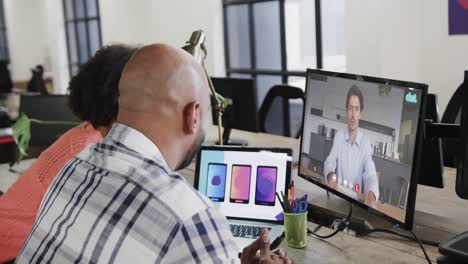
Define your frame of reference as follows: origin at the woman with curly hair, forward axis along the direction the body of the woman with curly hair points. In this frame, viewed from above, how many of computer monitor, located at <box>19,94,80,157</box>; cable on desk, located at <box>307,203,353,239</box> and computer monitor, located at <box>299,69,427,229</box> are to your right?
2

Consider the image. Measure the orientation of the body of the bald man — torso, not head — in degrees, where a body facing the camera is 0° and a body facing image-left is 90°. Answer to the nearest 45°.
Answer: approximately 225°

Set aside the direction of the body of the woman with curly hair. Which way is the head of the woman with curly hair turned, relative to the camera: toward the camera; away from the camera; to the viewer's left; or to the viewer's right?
away from the camera

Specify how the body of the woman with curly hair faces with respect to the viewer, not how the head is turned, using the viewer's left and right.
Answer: facing away from the viewer and to the right of the viewer

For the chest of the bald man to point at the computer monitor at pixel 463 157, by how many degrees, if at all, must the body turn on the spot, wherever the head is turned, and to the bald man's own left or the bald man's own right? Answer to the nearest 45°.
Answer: approximately 45° to the bald man's own right

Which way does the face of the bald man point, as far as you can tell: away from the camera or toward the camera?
away from the camera

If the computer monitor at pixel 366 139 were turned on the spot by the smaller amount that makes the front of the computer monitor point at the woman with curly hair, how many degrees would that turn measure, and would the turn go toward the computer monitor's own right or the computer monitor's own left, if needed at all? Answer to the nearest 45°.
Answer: approximately 45° to the computer monitor's own right

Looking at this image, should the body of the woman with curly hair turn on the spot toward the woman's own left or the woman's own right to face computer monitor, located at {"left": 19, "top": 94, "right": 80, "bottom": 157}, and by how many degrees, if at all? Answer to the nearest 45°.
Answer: approximately 45° to the woman's own left

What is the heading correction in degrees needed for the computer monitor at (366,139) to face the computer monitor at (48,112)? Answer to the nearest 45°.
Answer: approximately 90° to its right

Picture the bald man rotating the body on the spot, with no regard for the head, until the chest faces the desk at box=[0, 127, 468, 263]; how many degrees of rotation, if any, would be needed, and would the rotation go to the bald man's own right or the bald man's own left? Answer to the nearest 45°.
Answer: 0° — they already face it
